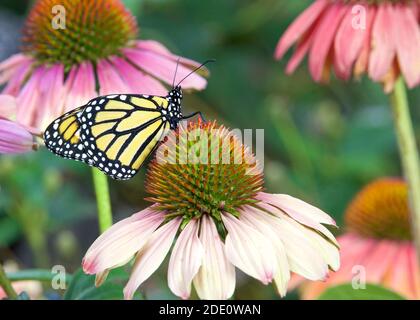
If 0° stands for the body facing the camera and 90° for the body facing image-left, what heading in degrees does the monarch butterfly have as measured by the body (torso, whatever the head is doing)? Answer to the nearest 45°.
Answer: approximately 270°

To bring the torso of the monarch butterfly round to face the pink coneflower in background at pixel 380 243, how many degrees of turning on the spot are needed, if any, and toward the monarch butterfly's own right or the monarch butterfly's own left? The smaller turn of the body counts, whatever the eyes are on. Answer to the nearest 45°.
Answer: approximately 45° to the monarch butterfly's own left

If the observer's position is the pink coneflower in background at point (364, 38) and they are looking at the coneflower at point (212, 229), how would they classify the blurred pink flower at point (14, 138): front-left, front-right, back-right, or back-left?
front-right

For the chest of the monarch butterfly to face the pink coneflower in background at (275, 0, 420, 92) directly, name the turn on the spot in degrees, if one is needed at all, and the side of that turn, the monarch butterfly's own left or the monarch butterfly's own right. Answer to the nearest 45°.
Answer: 0° — it already faces it

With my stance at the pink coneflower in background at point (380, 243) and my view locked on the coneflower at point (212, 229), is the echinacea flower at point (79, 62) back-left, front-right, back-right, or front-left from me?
front-right
